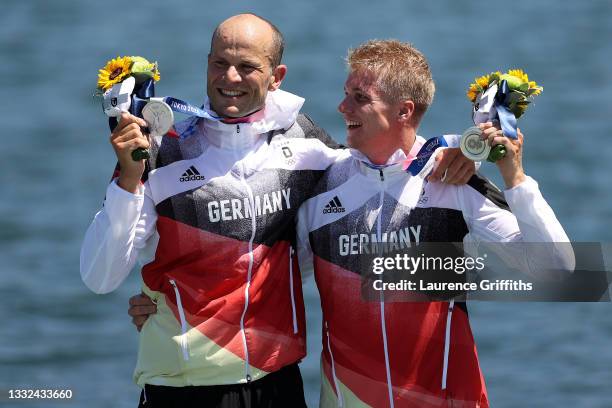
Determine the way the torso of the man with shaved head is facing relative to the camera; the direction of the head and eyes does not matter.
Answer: toward the camera
